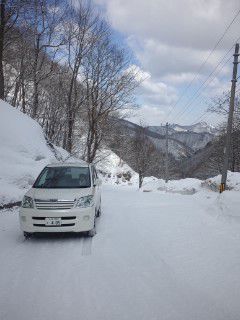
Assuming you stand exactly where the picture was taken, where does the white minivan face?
facing the viewer

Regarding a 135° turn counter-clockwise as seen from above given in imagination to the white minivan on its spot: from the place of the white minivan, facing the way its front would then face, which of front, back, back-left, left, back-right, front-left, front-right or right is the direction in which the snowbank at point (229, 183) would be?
front

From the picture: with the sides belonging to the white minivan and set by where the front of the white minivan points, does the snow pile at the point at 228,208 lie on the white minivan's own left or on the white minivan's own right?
on the white minivan's own left

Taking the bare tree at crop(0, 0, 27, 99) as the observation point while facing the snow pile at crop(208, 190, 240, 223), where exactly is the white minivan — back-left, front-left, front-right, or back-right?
front-right

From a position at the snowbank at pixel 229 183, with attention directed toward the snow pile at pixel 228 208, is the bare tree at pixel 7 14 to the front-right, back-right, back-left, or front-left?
front-right

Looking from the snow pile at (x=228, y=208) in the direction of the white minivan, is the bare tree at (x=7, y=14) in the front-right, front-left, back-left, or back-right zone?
front-right

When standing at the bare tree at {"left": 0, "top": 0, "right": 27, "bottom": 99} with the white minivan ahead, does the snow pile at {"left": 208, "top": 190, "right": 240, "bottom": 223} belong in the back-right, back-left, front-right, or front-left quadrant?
front-left

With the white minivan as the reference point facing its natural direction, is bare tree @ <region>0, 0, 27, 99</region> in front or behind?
behind

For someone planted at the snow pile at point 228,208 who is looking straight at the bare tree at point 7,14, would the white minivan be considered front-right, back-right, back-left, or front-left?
front-left
